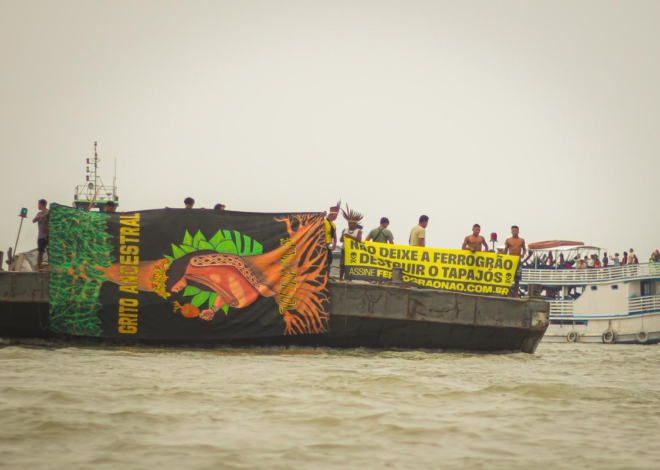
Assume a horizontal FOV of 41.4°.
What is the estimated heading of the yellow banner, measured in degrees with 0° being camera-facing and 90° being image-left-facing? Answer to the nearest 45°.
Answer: approximately 0°

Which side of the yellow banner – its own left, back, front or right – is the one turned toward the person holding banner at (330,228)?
right

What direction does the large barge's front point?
to the viewer's right

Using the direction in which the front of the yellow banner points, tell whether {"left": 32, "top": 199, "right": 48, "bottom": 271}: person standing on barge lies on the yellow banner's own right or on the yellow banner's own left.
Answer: on the yellow banner's own right
